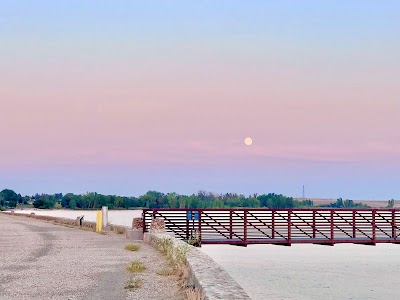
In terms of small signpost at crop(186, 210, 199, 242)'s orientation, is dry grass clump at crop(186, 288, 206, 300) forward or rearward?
forward

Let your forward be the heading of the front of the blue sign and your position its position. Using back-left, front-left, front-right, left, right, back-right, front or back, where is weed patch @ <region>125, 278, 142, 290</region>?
front

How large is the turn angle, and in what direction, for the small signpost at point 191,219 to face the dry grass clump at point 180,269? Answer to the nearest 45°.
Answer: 0° — it already faces it

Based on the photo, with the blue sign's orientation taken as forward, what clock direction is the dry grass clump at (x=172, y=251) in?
The dry grass clump is roughly at 12 o'clock from the blue sign.

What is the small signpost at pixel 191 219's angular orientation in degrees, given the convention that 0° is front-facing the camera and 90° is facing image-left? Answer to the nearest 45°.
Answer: approximately 0°

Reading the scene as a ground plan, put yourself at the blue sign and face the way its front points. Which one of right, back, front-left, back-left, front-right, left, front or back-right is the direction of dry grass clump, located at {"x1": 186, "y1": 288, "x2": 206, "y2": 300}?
front

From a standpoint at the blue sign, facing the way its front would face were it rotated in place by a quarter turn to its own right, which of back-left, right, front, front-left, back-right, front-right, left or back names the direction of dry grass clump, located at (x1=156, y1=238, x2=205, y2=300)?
left

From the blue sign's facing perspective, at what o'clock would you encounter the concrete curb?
The concrete curb is roughly at 12 o'clock from the blue sign.

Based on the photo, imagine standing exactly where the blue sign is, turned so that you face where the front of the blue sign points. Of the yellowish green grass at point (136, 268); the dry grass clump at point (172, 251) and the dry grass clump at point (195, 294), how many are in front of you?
3

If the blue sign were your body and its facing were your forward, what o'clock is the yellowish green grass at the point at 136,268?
The yellowish green grass is roughly at 12 o'clock from the blue sign.

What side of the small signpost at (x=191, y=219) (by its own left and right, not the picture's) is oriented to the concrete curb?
front

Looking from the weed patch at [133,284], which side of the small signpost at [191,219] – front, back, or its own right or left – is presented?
front
